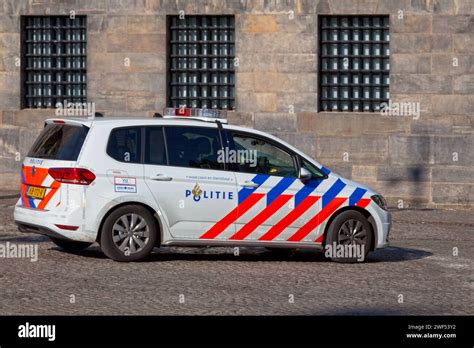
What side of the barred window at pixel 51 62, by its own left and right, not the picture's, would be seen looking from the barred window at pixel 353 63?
left

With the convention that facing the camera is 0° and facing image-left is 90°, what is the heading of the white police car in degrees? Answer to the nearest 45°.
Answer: approximately 225°

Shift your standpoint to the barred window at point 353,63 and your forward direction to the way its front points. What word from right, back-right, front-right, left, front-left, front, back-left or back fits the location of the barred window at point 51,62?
right

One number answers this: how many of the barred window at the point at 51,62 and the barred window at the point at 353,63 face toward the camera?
2

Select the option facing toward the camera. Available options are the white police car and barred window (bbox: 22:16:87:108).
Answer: the barred window

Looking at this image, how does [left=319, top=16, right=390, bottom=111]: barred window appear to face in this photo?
toward the camera

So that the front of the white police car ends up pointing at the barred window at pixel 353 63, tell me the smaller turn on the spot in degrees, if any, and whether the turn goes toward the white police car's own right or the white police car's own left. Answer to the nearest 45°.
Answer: approximately 45° to the white police car's own left

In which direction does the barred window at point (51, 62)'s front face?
toward the camera

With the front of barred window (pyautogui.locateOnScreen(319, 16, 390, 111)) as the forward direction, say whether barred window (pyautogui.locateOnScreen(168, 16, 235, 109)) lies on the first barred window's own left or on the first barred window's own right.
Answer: on the first barred window's own right

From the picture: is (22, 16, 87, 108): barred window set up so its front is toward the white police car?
yes

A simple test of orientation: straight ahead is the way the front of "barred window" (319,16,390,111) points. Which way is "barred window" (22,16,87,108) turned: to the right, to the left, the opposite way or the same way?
the same way

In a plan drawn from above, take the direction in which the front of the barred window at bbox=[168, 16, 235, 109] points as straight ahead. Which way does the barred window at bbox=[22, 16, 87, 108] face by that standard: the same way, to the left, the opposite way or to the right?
the same way

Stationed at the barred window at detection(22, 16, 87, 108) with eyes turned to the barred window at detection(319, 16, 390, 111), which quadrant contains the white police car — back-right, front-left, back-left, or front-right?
front-right

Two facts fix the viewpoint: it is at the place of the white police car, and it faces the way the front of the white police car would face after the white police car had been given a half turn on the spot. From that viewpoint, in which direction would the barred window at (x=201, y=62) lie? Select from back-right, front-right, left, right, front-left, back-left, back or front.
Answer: back-right
